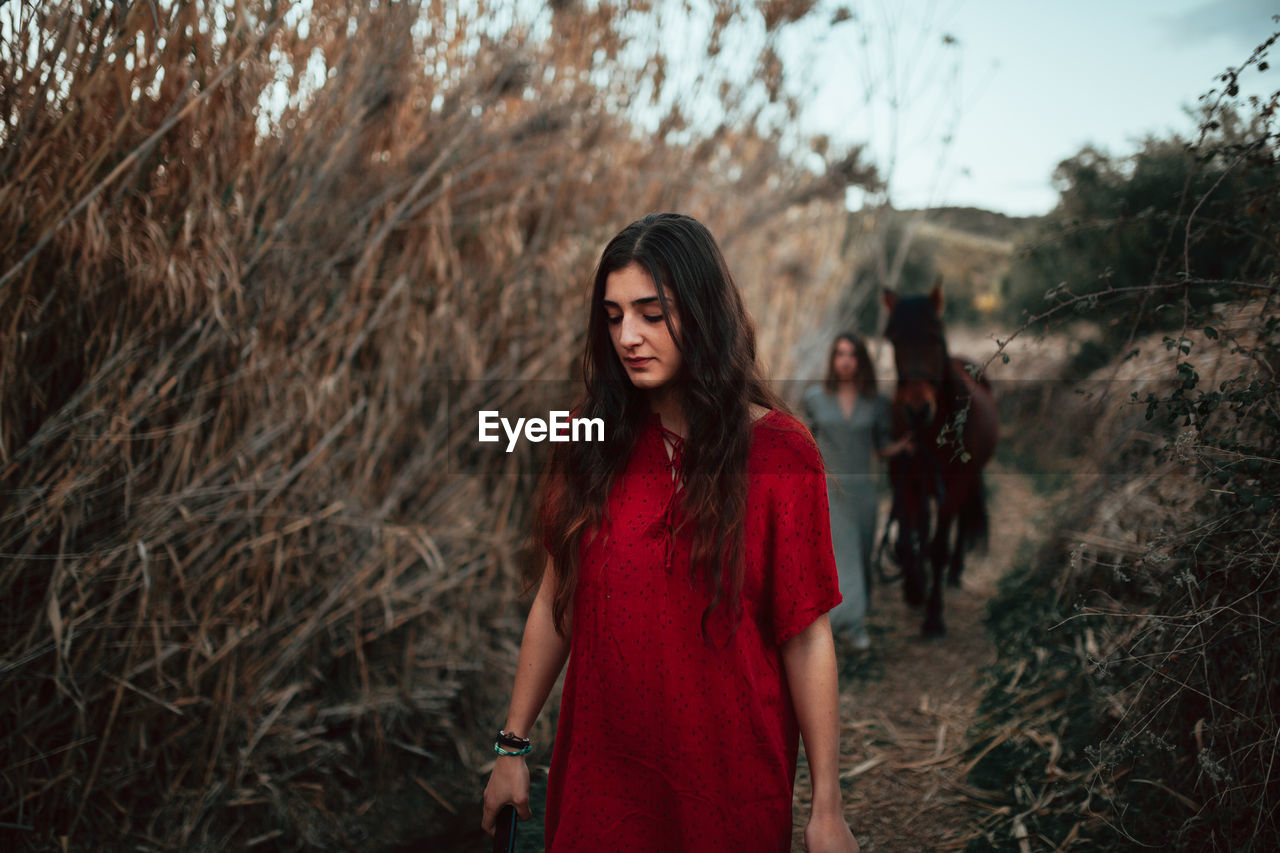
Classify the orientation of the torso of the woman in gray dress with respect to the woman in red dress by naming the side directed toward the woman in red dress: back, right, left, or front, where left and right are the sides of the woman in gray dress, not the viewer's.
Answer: front

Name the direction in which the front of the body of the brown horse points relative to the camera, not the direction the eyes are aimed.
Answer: toward the camera

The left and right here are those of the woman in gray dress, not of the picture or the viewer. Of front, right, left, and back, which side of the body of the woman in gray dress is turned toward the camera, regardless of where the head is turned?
front

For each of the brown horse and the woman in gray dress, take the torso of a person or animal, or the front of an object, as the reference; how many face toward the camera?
2
